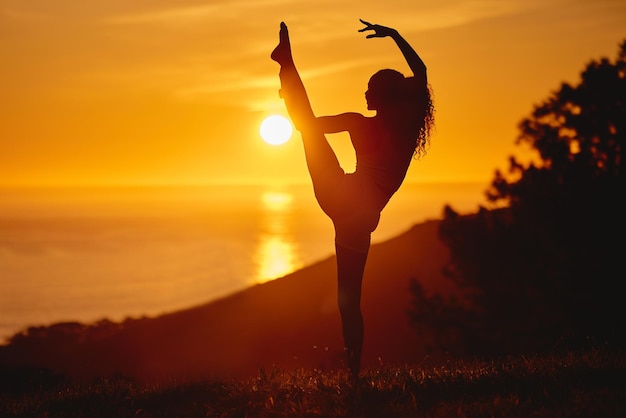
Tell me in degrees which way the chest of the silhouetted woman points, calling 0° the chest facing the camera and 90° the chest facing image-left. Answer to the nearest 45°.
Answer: approximately 90°

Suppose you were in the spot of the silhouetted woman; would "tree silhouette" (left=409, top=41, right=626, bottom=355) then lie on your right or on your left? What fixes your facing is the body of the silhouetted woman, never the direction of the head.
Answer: on your right

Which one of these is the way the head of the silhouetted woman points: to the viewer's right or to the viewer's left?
to the viewer's left
